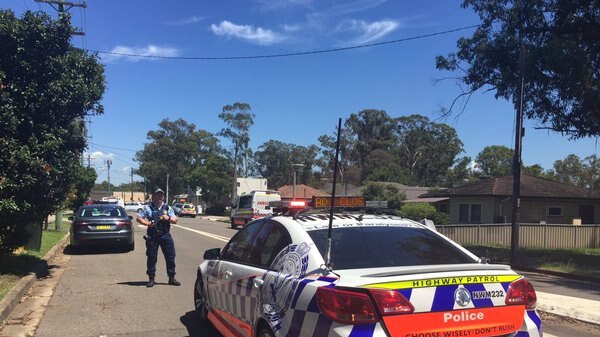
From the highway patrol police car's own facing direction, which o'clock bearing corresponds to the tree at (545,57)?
The tree is roughly at 2 o'clock from the highway patrol police car.

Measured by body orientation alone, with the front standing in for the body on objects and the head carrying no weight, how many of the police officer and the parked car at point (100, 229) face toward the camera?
1

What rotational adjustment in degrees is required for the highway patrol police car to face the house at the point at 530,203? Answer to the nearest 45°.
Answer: approximately 45° to its right

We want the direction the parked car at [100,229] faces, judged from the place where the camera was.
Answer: facing away from the viewer

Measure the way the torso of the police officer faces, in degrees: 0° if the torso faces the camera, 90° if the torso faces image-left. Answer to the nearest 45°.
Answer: approximately 0°

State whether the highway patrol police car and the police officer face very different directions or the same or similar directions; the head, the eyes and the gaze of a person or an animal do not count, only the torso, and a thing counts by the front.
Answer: very different directions

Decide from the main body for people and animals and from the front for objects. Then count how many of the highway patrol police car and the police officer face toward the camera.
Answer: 1

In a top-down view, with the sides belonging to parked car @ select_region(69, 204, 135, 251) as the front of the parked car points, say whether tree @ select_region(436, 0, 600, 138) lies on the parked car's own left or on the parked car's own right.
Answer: on the parked car's own right

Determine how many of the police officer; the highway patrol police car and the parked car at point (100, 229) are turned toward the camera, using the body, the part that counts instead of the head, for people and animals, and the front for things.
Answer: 1

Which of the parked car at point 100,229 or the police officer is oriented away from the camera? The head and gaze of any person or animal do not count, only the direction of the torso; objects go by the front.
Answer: the parked car

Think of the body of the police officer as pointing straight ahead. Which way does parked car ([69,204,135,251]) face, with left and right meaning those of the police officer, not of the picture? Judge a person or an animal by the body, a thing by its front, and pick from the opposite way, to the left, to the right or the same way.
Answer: the opposite way

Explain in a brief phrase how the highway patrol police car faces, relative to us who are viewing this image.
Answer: facing away from the viewer and to the left of the viewer

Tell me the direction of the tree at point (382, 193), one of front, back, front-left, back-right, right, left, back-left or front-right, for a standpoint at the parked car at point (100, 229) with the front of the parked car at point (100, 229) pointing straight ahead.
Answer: front-right
